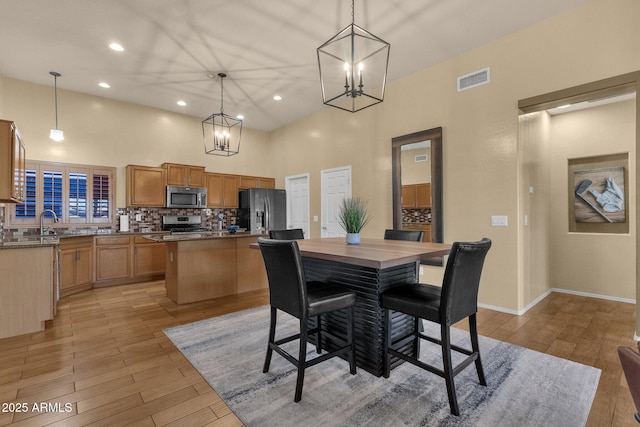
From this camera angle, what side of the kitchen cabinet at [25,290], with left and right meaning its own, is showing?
right

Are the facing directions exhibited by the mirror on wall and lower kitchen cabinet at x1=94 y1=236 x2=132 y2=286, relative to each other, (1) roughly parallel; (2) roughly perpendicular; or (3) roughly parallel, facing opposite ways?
roughly perpendicular

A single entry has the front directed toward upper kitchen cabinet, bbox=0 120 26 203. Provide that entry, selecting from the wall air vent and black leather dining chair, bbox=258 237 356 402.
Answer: the wall air vent

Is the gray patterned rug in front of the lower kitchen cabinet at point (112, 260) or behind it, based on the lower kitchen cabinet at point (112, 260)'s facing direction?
in front

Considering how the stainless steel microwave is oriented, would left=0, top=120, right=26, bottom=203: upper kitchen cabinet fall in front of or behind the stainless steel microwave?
in front

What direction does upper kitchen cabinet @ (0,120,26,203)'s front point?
to the viewer's right

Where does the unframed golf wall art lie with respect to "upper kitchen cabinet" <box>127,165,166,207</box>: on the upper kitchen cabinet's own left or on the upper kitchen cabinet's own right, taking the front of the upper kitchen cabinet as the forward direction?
on the upper kitchen cabinet's own left

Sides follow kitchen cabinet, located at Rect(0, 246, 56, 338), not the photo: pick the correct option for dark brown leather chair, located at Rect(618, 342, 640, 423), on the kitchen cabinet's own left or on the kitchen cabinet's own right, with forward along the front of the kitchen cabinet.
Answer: on the kitchen cabinet's own right

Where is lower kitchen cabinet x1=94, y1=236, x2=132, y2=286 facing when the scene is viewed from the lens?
facing the viewer

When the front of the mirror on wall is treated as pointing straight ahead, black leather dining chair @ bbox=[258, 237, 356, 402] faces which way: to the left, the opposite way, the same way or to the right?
the opposite way

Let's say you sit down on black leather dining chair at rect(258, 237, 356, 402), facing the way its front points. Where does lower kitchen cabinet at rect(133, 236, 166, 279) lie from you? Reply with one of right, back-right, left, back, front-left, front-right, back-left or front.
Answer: left

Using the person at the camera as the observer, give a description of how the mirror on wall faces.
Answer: facing the viewer and to the left of the viewer

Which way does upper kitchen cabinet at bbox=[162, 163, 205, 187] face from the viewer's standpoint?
toward the camera

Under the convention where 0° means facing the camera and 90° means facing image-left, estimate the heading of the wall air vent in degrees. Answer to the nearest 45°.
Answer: approximately 45°

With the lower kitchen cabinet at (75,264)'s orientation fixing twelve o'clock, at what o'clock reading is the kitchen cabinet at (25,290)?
The kitchen cabinet is roughly at 2 o'clock from the lower kitchen cabinet.

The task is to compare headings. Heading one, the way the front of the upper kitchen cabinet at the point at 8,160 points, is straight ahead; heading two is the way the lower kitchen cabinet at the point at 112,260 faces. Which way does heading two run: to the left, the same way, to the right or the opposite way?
to the right
